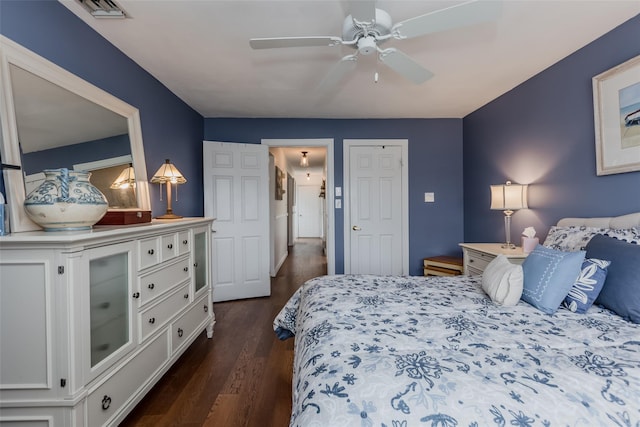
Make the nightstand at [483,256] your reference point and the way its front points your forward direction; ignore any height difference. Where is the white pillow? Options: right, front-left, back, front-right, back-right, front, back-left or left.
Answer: front-left

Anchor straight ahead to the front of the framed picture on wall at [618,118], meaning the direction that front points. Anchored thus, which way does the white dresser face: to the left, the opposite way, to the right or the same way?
the opposite way

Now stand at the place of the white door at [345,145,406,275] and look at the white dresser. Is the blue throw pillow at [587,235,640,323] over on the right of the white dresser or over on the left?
left

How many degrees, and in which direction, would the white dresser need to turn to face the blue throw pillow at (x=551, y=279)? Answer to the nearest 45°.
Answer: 0° — it already faces it

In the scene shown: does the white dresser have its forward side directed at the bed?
yes

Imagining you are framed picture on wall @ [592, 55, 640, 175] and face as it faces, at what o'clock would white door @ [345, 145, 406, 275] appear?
The white door is roughly at 2 o'clock from the framed picture on wall.

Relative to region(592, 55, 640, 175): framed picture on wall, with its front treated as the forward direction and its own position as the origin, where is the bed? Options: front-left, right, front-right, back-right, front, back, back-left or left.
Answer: front-left

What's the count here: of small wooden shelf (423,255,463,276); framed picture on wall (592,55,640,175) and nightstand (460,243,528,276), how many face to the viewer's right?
0

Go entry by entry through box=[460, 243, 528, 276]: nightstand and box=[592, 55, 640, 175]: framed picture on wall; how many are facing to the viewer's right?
0

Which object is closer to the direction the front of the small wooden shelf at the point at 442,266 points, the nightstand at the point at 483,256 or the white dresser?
the white dresser

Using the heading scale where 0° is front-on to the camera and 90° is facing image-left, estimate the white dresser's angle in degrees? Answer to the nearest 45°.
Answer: approximately 315°

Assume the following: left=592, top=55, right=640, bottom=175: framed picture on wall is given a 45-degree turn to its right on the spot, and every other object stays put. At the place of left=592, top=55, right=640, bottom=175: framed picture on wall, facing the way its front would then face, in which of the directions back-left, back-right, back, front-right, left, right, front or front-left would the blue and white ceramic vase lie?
front-left

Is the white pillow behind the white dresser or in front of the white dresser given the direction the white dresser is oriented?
in front

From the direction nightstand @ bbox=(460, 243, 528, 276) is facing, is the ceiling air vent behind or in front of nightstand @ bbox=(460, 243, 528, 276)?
in front

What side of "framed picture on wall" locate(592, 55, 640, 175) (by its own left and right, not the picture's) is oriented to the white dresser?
front

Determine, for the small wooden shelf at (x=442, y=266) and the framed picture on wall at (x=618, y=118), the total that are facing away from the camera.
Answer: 0

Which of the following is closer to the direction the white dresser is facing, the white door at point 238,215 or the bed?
the bed
